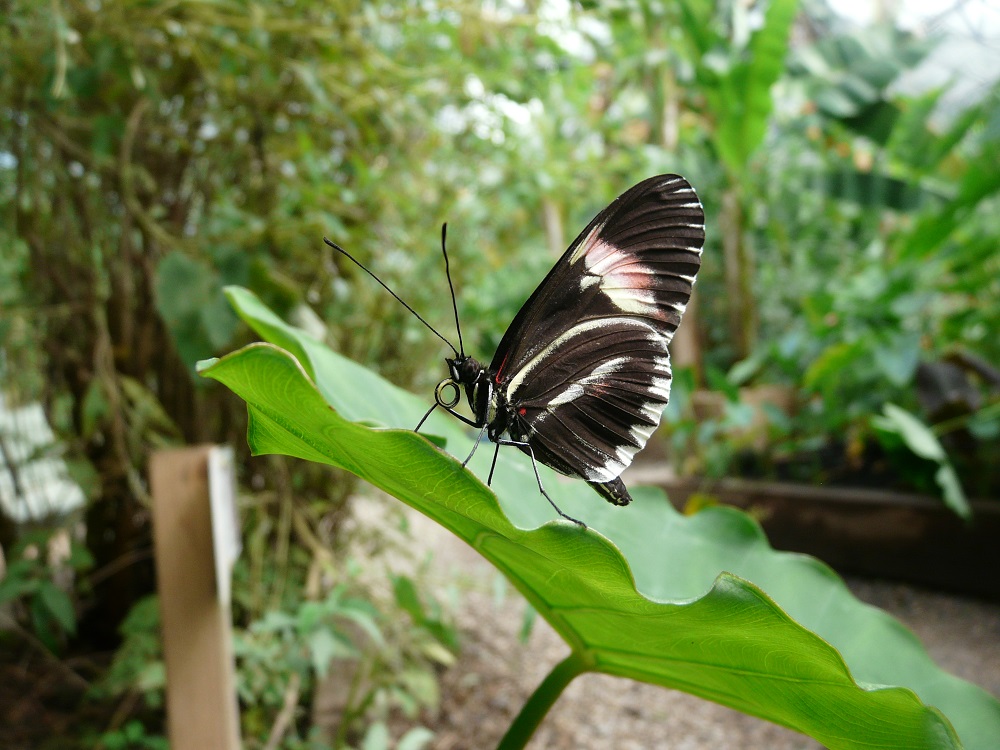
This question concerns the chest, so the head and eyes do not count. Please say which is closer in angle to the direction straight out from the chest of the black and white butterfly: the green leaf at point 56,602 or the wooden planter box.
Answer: the green leaf

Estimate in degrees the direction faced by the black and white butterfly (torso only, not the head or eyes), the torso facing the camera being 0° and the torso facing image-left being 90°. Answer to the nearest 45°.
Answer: approximately 90°
